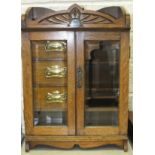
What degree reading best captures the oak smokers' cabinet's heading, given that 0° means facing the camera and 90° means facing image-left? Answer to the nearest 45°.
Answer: approximately 0°
